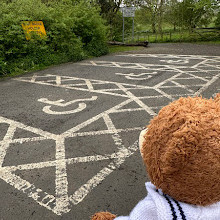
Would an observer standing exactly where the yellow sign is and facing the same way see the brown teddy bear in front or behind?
in front

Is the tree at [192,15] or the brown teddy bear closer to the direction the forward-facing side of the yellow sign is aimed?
the brown teddy bear

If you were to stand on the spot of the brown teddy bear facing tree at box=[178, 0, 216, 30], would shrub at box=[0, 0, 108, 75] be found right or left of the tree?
left

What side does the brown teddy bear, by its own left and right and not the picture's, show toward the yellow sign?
front

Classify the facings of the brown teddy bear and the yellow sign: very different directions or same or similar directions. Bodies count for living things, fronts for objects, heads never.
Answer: very different directions

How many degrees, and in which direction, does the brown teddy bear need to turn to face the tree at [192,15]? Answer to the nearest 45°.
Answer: approximately 45° to its right

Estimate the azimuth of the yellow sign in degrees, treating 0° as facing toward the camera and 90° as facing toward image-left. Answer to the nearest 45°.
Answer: approximately 0°

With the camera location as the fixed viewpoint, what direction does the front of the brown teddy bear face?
facing away from the viewer and to the left of the viewer

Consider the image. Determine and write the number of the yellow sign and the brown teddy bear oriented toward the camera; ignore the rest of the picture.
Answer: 1

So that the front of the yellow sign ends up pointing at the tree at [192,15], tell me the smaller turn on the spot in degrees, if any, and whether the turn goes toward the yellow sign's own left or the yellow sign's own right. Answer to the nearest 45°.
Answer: approximately 135° to the yellow sign's own left
